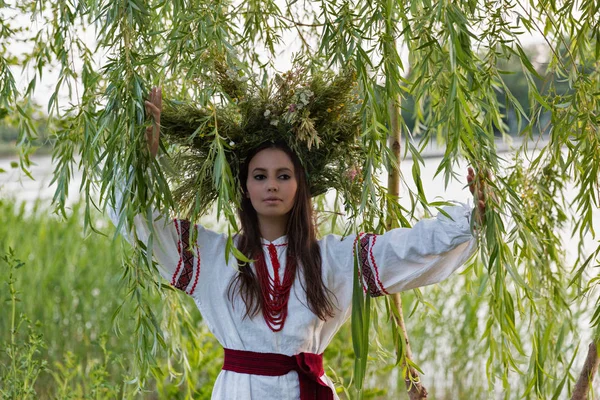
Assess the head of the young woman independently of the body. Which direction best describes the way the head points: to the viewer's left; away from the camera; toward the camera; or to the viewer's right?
toward the camera

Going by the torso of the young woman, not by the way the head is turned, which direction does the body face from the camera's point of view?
toward the camera
